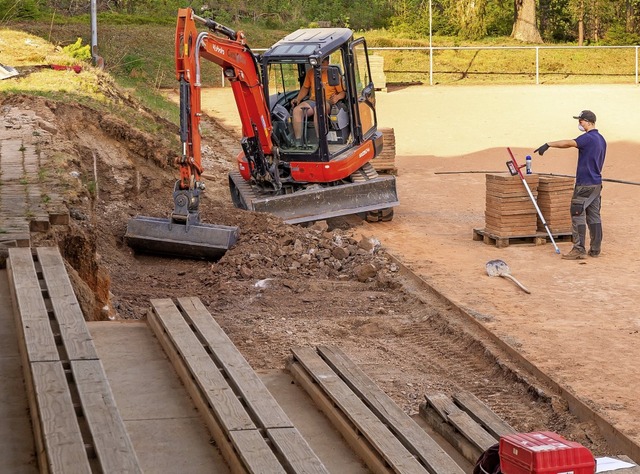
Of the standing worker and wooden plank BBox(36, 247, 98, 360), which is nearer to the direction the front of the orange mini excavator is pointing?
the wooden plank

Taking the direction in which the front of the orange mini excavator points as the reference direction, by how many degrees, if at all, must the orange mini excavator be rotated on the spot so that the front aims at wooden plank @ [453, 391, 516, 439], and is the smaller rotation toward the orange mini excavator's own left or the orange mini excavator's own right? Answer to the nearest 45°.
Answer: approximately 45° to the orange mini excavator's own left

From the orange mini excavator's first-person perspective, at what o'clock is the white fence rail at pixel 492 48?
The white fence rail is roughly at 5 o'clock from the orange mini excavator.

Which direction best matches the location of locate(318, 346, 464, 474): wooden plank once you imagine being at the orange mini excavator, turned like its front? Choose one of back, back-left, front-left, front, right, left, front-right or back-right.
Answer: front-left

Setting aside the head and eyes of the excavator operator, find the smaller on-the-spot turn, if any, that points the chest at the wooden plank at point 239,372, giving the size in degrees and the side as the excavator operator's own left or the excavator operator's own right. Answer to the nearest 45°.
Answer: approximately 45° to the excavator operator's own left

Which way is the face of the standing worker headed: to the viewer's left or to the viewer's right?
to the viewer's left

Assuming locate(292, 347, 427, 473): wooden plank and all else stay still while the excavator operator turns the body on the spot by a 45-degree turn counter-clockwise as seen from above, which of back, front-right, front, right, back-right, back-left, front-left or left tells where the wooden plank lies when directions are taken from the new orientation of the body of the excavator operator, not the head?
front

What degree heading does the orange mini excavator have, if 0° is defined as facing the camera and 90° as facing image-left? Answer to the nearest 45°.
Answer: approximately 45°

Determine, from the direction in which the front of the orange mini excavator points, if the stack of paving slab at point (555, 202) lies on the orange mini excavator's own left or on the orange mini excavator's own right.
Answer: on the orange mini excavator's own left

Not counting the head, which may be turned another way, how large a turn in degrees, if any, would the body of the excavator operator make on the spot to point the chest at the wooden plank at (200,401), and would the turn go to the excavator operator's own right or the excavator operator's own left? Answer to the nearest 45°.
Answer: approximately 45° to the excavator operator's own left

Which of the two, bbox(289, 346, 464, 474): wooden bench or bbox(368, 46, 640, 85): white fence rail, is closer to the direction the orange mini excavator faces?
the wooden bench

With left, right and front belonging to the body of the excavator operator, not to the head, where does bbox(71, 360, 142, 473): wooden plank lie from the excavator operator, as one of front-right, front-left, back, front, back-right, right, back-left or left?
front-left

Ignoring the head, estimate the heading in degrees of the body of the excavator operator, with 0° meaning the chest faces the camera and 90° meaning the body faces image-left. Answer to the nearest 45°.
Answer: approximately 45°

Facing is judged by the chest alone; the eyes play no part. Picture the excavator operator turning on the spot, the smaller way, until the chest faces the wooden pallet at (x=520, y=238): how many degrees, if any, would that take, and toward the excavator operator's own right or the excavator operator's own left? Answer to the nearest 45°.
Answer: approximately 90° to the excavator operator's own left

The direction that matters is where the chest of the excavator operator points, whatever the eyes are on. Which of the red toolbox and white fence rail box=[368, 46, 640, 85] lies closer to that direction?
the red toolbox

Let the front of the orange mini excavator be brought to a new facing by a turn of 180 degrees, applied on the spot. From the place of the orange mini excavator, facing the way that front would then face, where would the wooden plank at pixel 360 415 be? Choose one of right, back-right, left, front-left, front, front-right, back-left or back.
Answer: back-right

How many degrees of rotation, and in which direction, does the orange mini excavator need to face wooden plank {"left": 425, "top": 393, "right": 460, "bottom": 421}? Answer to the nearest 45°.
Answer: approximately 45° to its left

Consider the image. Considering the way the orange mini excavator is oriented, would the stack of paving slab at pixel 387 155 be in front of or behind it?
behind

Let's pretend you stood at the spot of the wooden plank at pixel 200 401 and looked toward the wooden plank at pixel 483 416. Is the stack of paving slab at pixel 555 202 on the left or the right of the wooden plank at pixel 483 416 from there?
left
